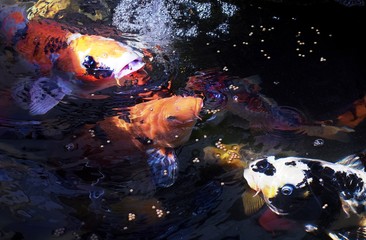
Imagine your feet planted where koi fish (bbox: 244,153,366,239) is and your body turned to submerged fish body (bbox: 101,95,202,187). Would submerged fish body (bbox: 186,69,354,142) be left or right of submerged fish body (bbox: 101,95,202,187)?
right

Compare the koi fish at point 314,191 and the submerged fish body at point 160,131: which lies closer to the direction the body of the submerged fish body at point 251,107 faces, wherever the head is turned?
the submerged fish body

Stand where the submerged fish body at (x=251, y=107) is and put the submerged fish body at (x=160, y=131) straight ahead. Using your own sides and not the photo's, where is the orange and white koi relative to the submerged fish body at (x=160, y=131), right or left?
right

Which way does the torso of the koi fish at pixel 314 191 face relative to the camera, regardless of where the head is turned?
to the viewer's left

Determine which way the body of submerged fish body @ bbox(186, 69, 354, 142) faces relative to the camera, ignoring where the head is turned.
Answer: to the viewer's left

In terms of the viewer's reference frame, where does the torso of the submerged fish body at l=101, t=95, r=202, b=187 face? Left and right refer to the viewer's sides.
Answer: facing to the right of the viewer

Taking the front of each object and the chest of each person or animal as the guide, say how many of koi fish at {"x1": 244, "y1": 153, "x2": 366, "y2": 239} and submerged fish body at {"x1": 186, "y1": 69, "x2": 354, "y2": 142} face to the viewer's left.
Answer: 2

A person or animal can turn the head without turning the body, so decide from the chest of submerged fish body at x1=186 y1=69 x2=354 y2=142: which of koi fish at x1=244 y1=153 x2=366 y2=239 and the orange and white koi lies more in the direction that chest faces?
the orange and white koi

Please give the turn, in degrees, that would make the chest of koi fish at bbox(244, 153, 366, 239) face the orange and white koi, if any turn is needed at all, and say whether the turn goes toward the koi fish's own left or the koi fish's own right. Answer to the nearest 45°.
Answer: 0° — it already faces it

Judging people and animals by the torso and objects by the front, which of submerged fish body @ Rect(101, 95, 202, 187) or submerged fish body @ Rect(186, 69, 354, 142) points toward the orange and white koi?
submerged fish body @ Rect(186, 69, 354, 142)

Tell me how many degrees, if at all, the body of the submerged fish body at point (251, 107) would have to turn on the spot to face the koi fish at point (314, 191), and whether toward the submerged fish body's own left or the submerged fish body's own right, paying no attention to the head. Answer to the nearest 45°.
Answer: approximately 135° to the submerged fish body's own left
